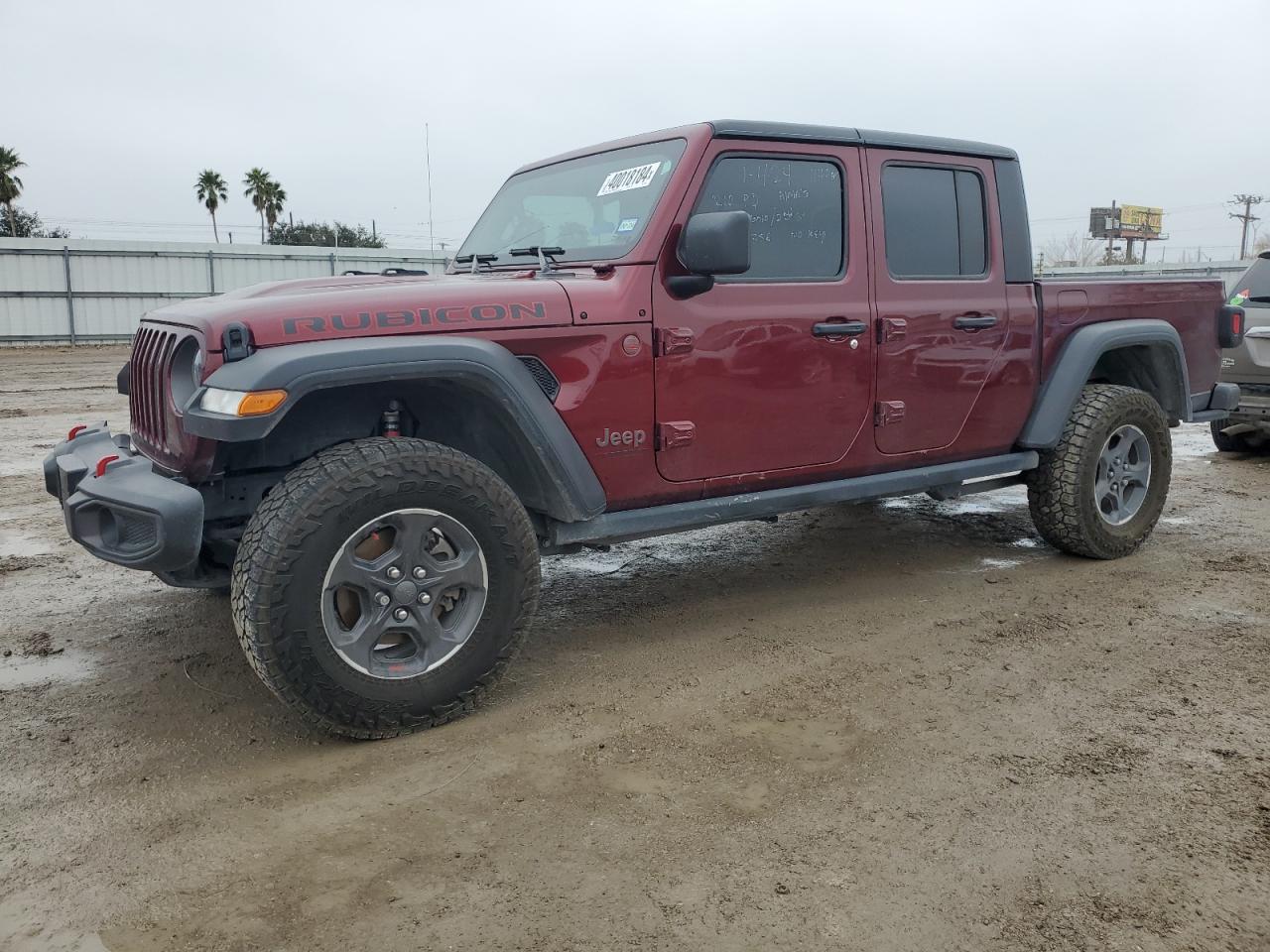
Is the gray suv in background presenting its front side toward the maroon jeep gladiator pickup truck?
no

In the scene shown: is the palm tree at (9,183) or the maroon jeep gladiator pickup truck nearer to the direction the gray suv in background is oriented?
the palm tree

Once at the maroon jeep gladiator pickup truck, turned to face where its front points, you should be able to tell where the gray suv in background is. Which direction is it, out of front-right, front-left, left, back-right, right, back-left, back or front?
back

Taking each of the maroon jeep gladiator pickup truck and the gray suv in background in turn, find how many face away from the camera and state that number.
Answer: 1

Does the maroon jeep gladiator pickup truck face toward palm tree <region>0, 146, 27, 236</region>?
no

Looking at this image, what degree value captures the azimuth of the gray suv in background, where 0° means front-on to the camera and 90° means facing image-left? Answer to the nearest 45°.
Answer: approximately 180°

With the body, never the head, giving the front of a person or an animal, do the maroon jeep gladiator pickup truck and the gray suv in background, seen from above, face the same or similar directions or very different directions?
very different directions

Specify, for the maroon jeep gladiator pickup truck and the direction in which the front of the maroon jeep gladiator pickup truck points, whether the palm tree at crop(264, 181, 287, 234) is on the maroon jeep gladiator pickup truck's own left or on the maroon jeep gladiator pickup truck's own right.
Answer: on the maroon jeep gladiator pickup truck's own right

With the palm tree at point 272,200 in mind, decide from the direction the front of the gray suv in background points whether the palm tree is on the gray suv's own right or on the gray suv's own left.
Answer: on the gray suv's own left

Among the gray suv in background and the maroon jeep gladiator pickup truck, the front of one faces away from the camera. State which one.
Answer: the gray suv in background
